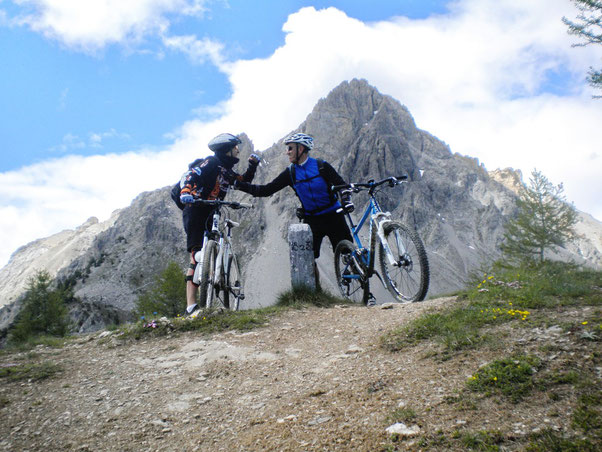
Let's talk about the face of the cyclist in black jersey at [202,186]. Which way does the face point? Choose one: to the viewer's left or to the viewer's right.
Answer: to the viewer's right

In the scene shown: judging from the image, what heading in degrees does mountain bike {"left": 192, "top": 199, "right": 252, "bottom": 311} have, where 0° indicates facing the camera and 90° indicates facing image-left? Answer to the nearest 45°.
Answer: approximately 0°

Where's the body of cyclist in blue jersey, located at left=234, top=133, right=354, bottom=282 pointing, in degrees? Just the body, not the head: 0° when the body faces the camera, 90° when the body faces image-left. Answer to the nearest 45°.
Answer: approximately 45°

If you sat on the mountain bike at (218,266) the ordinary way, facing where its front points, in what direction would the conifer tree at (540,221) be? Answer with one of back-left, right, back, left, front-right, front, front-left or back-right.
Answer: back-left

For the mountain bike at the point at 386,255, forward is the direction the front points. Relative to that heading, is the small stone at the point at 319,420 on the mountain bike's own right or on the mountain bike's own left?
on the mountain bike's own right

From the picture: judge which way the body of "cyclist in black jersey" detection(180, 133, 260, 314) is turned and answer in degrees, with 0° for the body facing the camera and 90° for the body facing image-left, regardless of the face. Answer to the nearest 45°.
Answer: approximately 315°

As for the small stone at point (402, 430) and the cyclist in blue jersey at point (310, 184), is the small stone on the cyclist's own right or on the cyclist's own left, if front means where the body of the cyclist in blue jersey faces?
on the cyclist's own left

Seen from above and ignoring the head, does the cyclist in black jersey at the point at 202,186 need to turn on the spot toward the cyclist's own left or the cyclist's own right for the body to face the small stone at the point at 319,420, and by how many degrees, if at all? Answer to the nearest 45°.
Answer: approximately 45° to the cyclist's own right

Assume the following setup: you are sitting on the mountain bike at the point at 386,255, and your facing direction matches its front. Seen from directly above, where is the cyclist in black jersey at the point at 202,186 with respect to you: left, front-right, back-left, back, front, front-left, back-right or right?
back-right

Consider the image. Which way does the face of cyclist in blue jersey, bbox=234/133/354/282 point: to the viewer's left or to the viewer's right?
to the viewer's left

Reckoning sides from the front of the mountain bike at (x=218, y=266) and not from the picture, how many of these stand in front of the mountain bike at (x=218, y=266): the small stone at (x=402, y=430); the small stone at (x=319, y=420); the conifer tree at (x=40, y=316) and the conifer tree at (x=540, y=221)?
2
